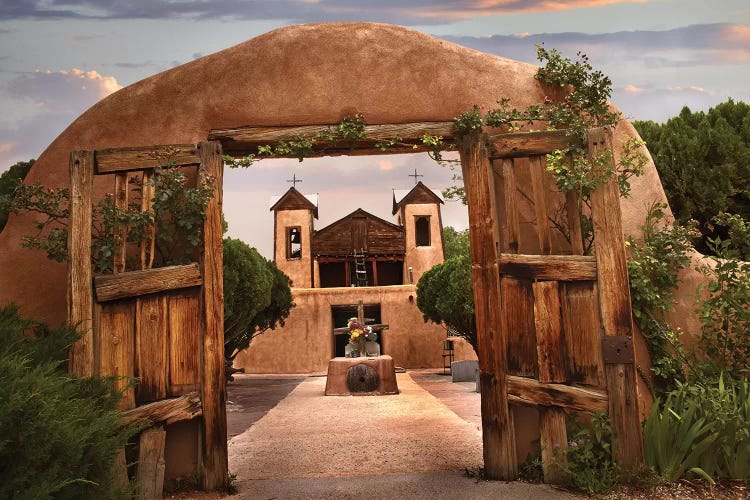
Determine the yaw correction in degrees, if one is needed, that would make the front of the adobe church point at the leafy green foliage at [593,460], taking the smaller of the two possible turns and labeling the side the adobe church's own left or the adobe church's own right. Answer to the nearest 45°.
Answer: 0° — it already faces it

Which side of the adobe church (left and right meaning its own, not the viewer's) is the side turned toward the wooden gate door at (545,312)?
front

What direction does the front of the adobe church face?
toward the camera

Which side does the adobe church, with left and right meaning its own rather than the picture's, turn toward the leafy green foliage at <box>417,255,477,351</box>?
front

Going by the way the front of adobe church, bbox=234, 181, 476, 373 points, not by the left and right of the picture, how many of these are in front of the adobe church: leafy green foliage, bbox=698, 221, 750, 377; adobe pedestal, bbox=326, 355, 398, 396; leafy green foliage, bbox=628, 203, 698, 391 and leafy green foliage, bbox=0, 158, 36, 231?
4

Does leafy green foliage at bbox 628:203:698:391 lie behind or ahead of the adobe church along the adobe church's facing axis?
ahead

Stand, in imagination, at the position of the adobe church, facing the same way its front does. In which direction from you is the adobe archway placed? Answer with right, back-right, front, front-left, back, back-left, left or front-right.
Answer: front

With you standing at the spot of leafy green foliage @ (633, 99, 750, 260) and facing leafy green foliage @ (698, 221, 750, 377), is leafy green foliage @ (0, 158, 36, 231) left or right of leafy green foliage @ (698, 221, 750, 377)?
right

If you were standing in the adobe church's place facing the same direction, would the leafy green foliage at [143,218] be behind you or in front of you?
in front

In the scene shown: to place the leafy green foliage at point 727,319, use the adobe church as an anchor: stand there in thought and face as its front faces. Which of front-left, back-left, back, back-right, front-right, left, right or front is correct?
front

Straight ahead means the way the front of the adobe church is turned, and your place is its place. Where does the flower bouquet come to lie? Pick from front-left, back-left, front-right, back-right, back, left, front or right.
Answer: front

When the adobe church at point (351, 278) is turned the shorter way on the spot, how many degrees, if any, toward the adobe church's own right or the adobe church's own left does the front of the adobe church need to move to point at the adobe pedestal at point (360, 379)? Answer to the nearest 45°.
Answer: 0° — it already faces it

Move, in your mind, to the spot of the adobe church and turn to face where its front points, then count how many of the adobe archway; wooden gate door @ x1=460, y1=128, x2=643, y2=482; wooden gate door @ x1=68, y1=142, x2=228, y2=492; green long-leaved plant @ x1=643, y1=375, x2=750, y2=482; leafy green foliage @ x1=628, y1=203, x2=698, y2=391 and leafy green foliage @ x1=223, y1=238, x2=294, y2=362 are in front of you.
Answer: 6
